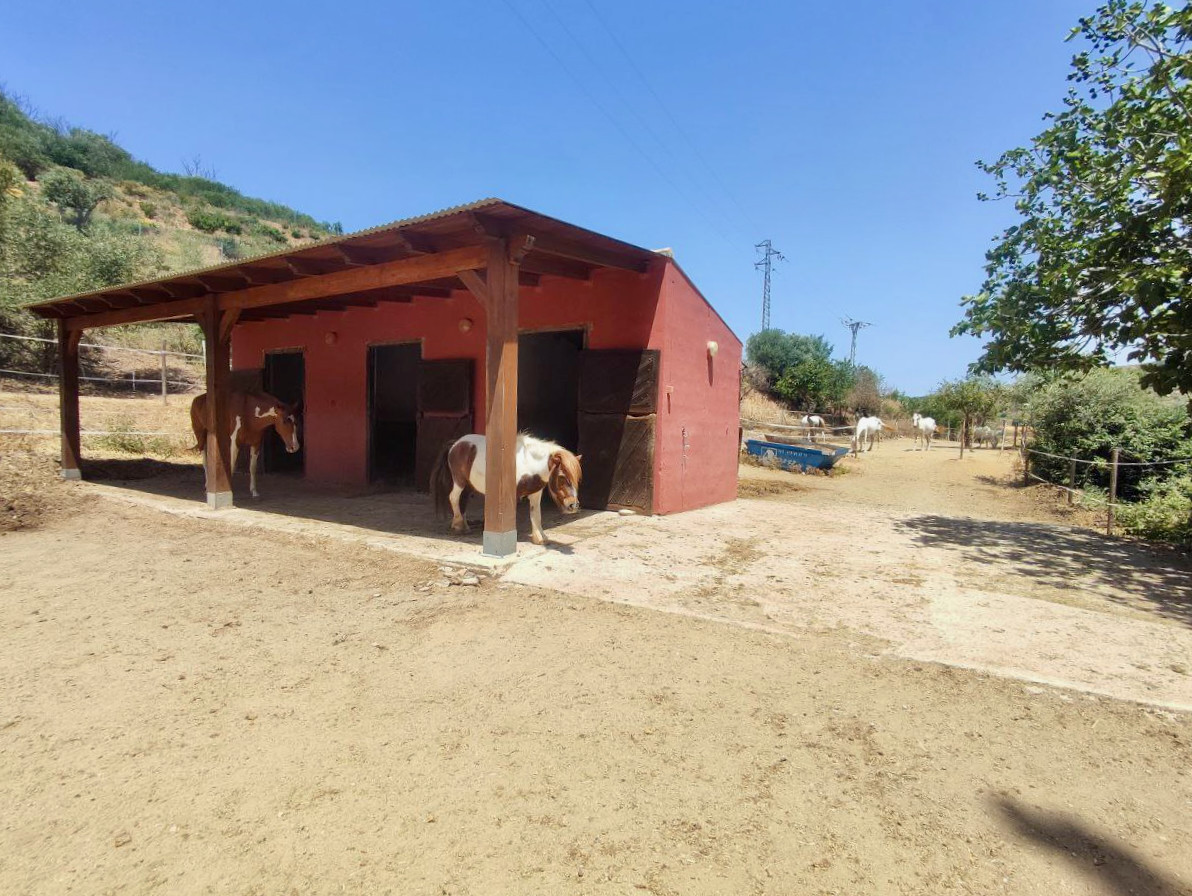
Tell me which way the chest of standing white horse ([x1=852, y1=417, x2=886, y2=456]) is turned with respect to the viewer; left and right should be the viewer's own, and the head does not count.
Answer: facing the viewer and to the left of the viewer

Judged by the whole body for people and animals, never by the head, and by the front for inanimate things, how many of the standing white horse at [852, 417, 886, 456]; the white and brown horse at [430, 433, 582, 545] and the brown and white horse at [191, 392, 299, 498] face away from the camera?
0

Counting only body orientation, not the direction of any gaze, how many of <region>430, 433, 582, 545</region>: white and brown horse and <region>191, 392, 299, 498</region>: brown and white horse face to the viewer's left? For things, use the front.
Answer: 0

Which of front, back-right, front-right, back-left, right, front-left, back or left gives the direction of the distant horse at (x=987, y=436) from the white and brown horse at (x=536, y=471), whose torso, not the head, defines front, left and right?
left

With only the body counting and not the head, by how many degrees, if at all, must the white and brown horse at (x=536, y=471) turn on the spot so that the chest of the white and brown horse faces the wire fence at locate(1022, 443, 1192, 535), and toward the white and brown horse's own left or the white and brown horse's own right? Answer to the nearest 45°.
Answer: approximately 45° to the white and brown horse's own left

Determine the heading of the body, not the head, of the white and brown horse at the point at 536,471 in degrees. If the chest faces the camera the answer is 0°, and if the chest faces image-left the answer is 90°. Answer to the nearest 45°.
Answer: approximately 315°

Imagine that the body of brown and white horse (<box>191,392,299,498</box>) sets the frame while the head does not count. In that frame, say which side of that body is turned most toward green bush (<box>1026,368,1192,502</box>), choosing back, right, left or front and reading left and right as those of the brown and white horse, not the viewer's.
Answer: front

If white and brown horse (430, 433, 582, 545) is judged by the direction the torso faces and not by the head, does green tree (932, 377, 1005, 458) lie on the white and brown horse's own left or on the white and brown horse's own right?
on the white and brown horse's own left

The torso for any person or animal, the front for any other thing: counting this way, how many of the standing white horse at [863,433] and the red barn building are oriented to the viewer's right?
0

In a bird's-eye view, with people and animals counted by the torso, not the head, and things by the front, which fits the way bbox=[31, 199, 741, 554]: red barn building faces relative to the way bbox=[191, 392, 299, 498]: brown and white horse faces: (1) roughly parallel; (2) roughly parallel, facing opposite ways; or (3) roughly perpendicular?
roughly perpendicular

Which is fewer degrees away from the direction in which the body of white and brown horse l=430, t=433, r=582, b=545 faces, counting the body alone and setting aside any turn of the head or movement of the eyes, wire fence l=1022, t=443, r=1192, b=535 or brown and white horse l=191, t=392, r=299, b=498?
the wire fence

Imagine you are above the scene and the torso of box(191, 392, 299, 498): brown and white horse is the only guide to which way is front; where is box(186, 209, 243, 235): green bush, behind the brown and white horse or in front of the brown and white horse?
behind

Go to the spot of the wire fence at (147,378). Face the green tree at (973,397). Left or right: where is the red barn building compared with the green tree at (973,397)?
right

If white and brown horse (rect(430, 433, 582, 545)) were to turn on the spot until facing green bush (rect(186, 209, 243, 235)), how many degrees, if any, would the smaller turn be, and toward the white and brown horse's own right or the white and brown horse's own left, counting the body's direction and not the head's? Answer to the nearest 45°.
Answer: approximately 180°
